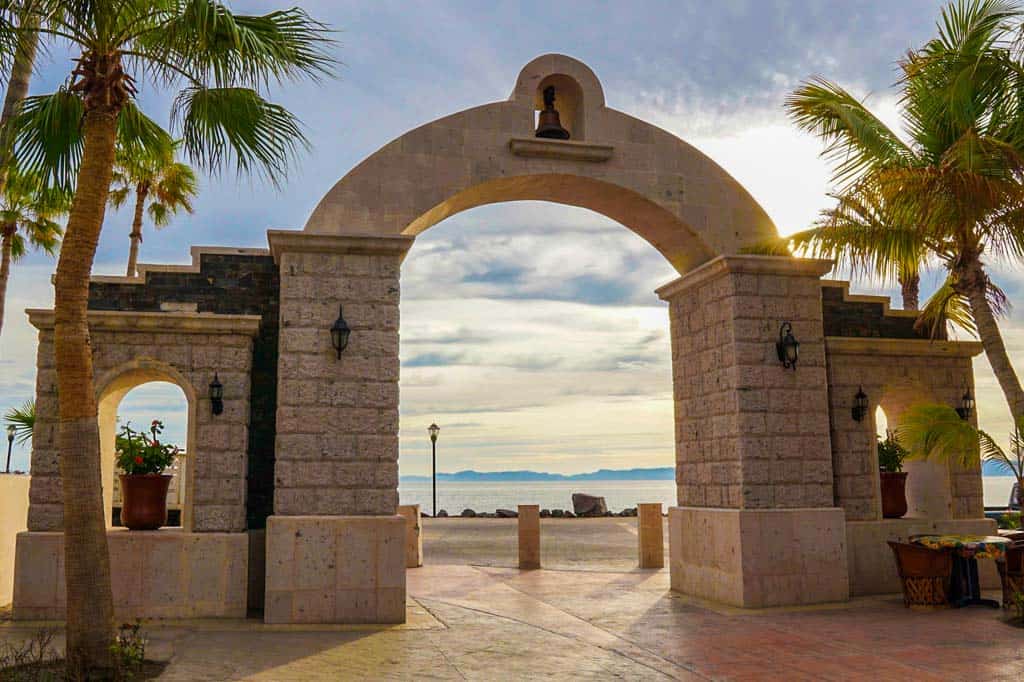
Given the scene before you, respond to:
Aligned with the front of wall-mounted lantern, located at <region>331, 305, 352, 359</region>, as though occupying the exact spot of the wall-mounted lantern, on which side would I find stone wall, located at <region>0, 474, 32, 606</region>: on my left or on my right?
on my right

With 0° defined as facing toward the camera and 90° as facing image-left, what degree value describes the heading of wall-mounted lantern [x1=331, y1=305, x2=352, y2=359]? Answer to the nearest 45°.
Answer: approximately 0°

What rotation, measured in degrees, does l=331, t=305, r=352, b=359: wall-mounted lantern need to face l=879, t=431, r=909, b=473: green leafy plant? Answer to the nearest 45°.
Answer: approximately 90° to its left

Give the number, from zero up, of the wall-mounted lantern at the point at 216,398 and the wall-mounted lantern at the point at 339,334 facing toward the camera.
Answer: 2

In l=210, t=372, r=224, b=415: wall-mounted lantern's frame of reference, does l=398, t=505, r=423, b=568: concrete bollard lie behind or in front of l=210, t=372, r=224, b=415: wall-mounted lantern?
behind

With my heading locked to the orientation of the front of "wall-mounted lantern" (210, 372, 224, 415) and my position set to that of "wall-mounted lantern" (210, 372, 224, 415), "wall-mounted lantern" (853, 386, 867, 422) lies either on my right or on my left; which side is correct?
on my left

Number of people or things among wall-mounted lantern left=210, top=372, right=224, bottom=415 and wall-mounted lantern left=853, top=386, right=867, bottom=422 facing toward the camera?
2

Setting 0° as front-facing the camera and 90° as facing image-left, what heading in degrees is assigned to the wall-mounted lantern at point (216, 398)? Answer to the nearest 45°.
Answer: approximately 0°
